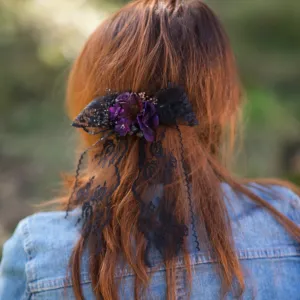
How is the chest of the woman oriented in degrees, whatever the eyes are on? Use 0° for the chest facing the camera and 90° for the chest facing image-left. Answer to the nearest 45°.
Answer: approximately 180°

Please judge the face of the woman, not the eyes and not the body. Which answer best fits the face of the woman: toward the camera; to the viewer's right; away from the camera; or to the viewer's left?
away from the camera
